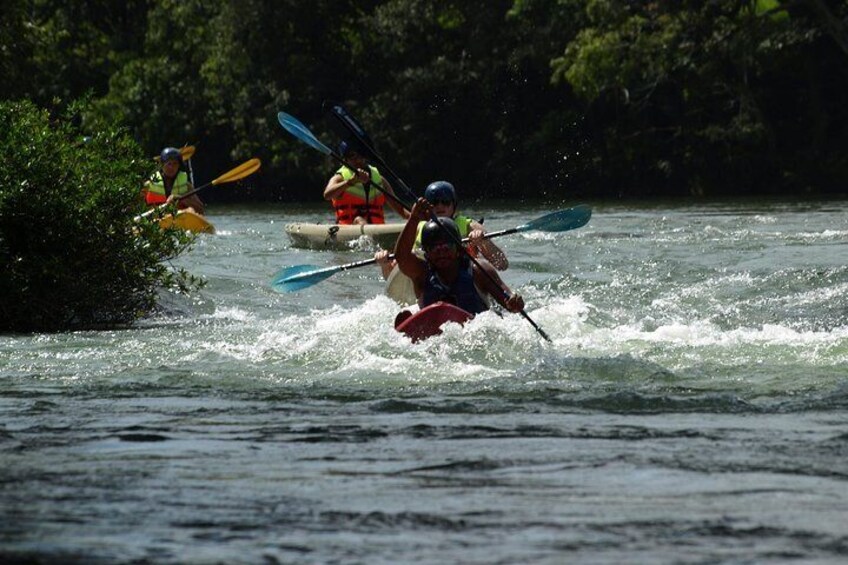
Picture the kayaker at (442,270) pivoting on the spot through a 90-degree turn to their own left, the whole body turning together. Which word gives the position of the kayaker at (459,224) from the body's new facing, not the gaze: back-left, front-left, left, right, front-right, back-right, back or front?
left

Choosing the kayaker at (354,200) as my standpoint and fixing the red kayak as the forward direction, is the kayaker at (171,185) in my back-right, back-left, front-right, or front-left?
back-right

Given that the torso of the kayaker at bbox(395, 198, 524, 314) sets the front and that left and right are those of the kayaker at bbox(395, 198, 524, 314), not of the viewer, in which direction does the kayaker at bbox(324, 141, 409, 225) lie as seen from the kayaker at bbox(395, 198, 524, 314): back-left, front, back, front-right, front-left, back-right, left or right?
back

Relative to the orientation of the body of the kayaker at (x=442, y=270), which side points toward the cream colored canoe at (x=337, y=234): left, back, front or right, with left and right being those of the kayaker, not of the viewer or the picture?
back

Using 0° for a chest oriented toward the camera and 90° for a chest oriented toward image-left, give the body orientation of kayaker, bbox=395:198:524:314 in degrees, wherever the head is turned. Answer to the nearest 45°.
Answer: approximately 0°
